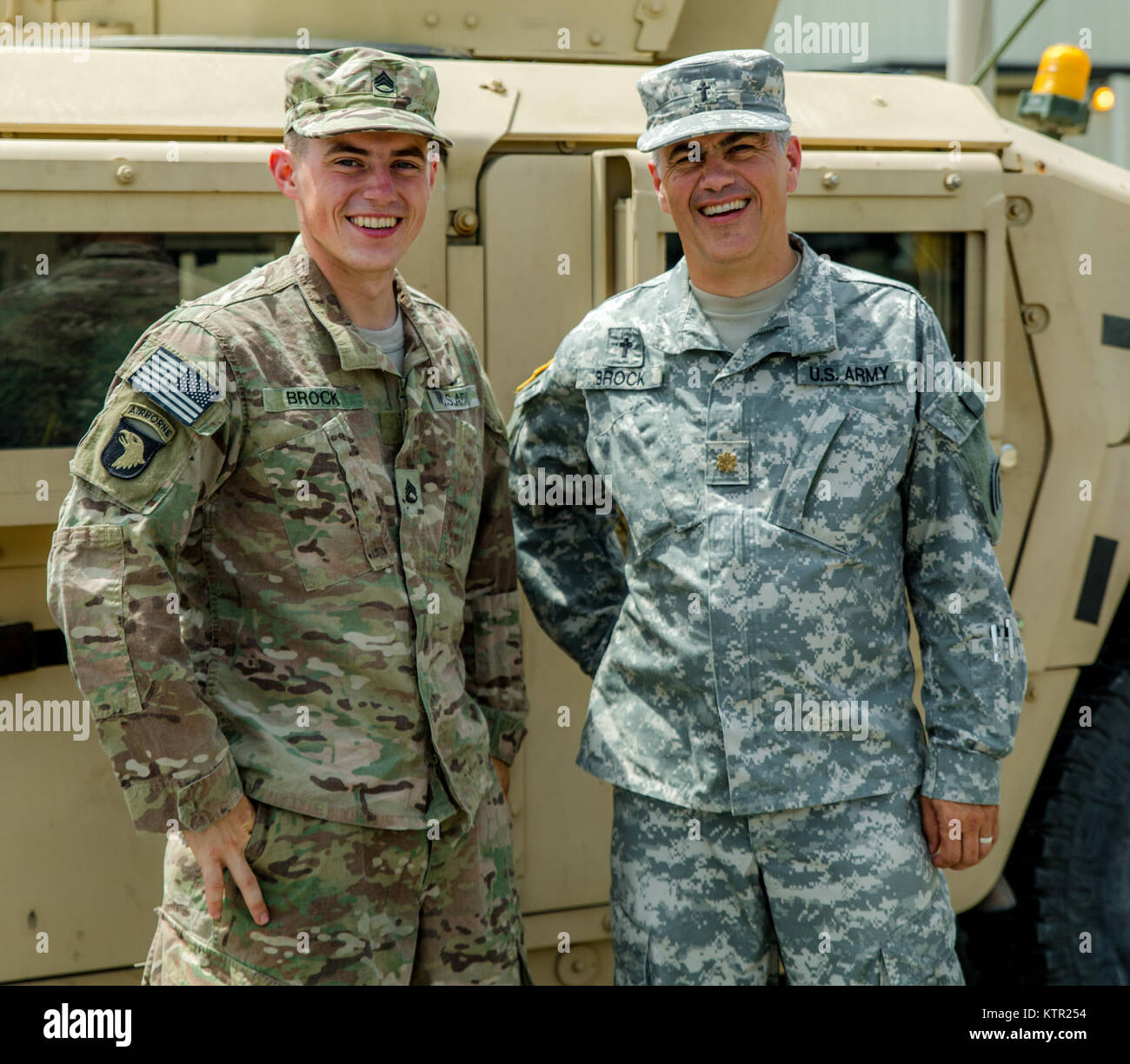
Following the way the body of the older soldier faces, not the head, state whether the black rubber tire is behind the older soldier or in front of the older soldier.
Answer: behind

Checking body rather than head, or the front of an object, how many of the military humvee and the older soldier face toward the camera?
1

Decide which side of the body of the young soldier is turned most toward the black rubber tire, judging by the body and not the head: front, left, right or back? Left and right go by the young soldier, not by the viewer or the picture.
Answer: left

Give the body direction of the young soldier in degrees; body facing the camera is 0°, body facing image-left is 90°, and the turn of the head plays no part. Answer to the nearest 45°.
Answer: approximately 315°

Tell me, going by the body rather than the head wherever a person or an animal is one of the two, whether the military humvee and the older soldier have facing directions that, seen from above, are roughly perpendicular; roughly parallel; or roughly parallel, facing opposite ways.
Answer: roughly perpendicular

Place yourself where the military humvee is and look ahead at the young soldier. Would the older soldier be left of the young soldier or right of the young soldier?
left
